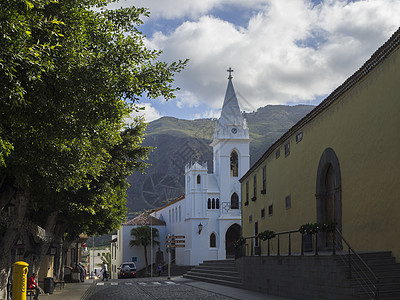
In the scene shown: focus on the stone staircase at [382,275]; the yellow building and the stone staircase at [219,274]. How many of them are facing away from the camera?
0

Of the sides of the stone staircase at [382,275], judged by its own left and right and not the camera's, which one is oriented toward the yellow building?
back

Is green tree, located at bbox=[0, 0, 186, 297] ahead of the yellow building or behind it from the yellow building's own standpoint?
ahead

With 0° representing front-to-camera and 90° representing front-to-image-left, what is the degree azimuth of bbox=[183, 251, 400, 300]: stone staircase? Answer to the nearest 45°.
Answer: approximately 45°

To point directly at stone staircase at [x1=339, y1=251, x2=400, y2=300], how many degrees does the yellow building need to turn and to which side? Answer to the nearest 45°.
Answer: approximately 45° to its left

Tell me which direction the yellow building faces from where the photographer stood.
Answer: facing the viewer and to the left of the viewer

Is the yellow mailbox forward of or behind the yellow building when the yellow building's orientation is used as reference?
forward
